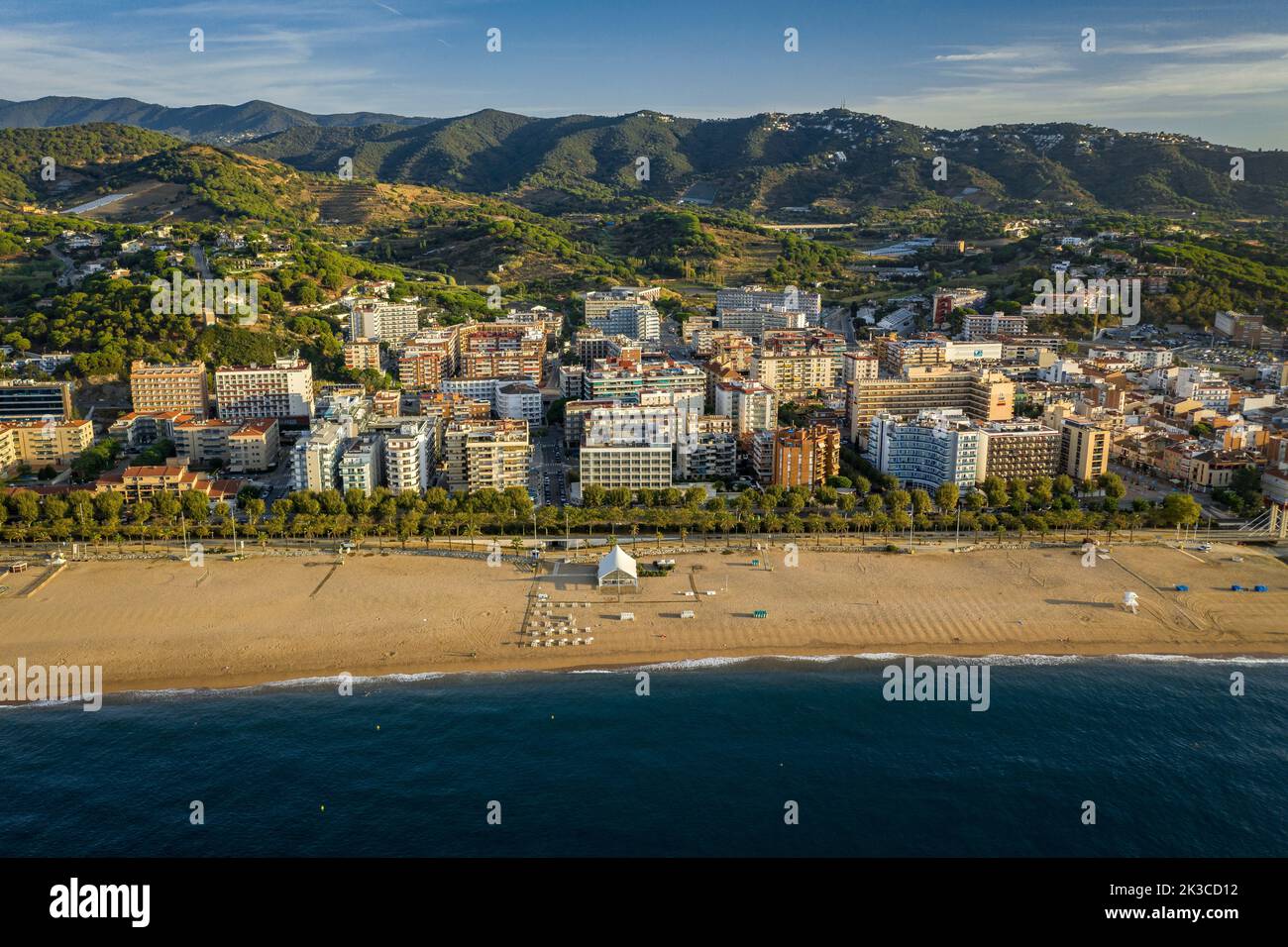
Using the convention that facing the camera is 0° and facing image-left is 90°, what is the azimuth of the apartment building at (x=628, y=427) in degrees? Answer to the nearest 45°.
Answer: approximately 0°

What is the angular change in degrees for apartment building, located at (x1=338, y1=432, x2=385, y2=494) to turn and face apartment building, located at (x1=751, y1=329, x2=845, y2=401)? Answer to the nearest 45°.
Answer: approximately 135° to its left

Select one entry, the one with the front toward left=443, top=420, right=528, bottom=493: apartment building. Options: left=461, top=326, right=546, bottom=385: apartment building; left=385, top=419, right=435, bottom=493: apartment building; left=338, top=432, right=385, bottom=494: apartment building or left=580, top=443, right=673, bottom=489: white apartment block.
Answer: left=461, top=326, right=546, bottom=385: apartment building

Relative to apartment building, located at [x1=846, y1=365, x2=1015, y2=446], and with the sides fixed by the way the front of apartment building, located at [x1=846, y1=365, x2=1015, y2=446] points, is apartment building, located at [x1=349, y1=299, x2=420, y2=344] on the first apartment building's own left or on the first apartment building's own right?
on the first apartment building's own right

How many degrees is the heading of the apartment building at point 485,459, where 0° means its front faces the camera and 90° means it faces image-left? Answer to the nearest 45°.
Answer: approximately 0°

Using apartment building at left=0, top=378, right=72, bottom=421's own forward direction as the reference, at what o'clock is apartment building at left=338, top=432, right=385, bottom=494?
apartment building at left=338, top=432, right=385, bottom=494 is roughly at 11 o'clock from apartment building at left=0, top=378, right=72, bottom=421.
